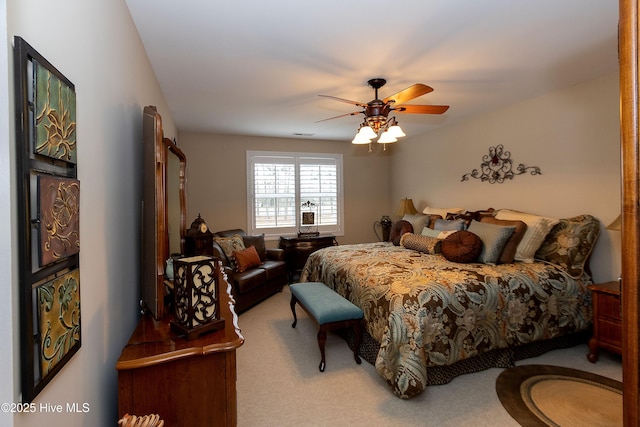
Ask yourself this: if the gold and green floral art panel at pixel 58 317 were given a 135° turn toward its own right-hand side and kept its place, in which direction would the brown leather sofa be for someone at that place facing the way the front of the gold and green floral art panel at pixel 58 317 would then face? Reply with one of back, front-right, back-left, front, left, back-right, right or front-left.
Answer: back-right

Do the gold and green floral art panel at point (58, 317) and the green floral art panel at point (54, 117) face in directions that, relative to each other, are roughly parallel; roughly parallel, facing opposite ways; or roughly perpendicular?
roughly parallel

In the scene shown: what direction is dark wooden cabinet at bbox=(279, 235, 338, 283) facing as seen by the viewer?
toward the camera

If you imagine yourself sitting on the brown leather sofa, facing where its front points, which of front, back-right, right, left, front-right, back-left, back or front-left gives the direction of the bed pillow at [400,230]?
front-left

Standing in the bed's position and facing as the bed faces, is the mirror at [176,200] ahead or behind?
ahead

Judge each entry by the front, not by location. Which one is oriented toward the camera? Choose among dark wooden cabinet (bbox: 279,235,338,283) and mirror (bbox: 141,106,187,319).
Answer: the dark wooden cabinet

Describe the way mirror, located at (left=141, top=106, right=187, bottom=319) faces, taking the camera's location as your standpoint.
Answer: facing to the right of the viewer

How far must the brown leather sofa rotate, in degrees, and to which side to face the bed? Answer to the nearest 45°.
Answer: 0° — it already faces it

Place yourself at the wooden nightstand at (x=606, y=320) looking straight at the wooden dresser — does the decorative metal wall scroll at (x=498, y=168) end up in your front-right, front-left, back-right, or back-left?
back-right

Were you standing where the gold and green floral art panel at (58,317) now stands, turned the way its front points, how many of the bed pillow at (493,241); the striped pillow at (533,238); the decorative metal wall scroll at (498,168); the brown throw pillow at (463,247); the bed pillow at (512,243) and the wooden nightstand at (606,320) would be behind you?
0

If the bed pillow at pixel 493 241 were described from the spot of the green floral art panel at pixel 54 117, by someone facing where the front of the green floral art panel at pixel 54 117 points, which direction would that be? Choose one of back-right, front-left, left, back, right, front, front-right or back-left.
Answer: front-left

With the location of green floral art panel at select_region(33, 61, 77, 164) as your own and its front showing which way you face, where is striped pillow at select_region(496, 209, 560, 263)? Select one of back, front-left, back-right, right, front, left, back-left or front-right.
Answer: front-left

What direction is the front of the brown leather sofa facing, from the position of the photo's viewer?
facing the viewer and to the right of the viewer

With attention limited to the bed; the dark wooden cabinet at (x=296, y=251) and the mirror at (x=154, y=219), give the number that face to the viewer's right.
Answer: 1

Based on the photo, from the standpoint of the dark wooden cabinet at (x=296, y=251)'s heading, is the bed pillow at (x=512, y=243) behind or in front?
in front

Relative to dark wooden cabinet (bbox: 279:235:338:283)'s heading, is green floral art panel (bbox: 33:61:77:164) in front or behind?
in front

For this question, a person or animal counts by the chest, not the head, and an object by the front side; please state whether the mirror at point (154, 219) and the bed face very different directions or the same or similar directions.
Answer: very different directions

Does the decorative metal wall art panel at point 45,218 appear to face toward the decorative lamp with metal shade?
no

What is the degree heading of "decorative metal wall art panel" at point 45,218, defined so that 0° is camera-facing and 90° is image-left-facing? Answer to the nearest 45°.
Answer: approximately 315°

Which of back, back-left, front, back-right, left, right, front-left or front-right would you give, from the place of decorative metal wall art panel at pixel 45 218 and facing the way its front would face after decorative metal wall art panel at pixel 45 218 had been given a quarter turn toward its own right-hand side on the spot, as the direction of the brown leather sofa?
back

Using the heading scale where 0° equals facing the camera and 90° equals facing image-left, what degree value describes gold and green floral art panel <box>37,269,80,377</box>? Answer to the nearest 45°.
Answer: approximately 315°
